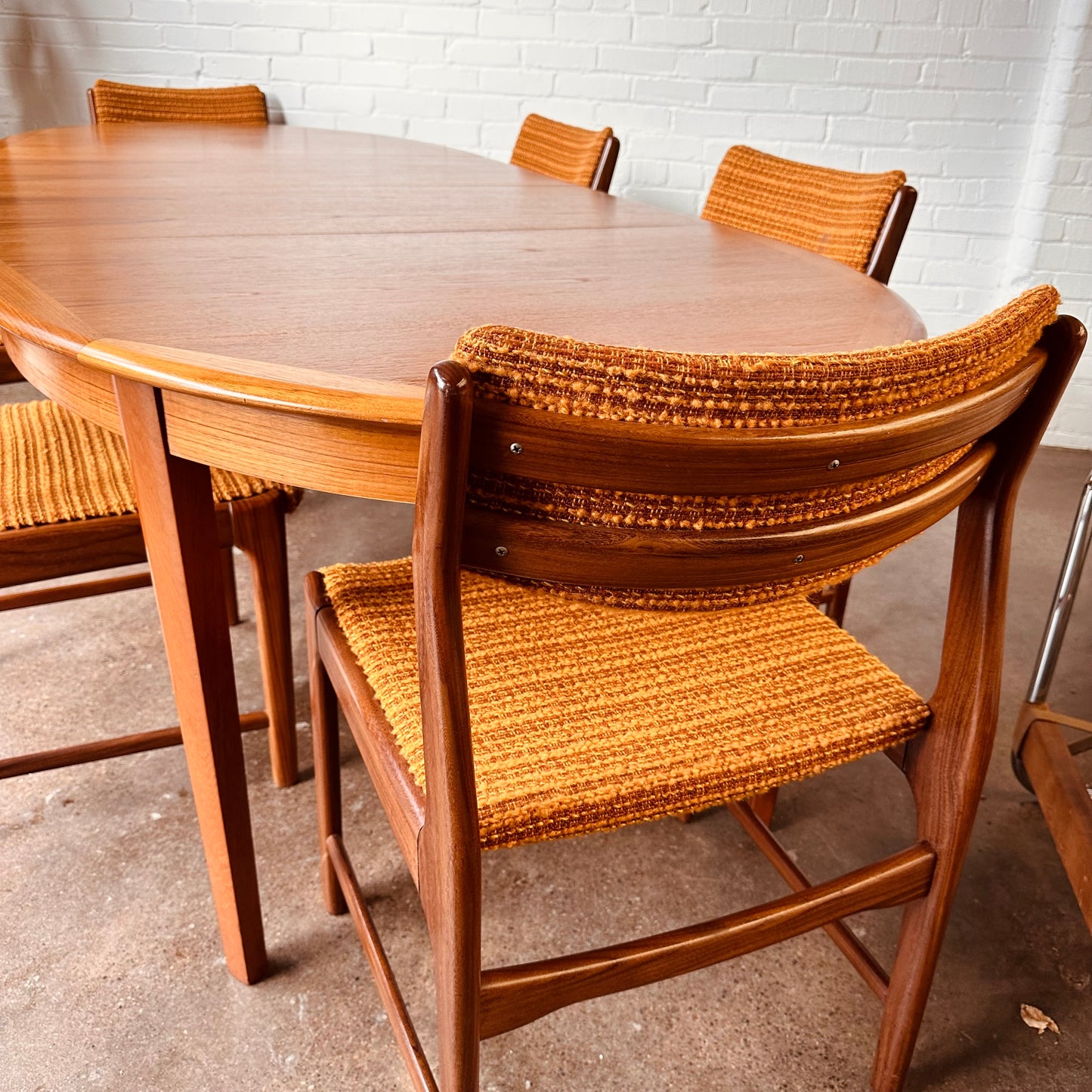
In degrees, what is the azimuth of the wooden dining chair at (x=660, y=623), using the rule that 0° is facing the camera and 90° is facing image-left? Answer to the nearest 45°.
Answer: approximately 135°

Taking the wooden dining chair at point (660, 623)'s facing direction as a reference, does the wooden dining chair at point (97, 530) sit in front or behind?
in front
